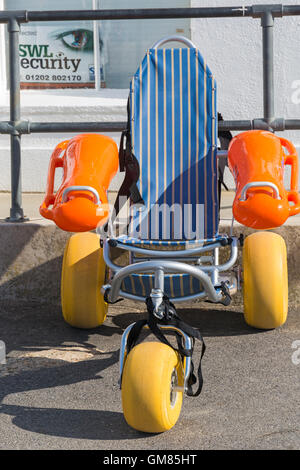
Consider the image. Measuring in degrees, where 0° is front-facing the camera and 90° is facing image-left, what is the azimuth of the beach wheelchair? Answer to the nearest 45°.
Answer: approximately 0°

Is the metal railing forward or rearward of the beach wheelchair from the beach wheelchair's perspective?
rearward
